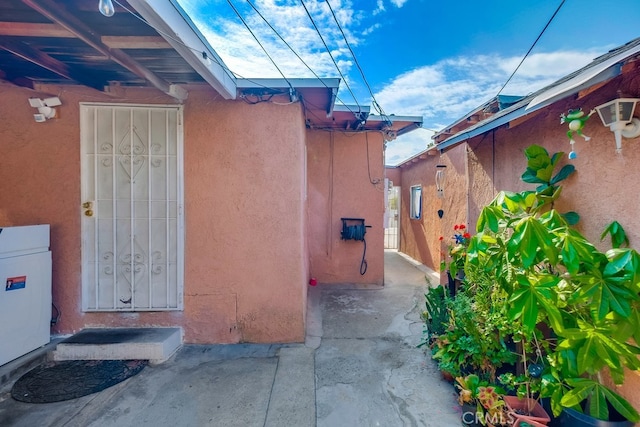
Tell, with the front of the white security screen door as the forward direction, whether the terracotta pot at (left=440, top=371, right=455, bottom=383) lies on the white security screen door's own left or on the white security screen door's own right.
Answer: on the white security screen door's own left

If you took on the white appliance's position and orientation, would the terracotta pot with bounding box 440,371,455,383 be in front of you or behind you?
in front

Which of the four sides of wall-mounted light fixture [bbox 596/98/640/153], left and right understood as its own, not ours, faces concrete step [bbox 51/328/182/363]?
front

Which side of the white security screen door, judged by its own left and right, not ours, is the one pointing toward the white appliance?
right

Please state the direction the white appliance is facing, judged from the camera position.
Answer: facing the viewer and to the right of the viewer

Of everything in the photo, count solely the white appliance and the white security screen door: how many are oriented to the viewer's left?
0

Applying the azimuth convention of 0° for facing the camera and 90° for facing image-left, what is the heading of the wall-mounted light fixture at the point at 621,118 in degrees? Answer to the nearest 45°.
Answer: approximately 45°

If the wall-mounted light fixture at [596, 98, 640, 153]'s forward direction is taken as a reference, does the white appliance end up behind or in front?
in front

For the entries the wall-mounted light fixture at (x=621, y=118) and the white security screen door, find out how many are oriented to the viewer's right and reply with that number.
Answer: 0
